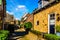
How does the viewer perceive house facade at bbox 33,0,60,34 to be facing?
facing the viewer and to the left of the viewer
